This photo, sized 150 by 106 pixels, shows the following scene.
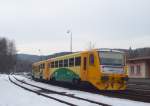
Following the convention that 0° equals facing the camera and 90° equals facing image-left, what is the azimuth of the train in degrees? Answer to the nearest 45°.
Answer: approximately 315°
